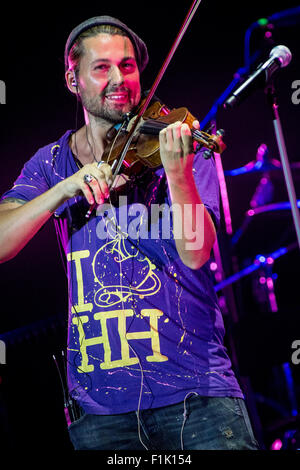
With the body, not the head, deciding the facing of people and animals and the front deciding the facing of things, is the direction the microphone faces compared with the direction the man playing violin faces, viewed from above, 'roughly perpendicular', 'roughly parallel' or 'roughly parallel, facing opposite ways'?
roughly perpendicular

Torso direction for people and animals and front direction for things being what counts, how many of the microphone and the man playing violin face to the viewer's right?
1

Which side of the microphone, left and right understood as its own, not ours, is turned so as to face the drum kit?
left

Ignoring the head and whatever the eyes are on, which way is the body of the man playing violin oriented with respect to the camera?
toward the camera

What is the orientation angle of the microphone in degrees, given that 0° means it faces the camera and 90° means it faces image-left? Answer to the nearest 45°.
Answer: approximately 270°
